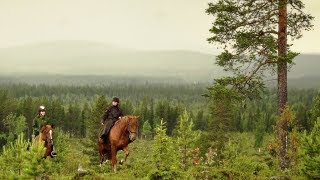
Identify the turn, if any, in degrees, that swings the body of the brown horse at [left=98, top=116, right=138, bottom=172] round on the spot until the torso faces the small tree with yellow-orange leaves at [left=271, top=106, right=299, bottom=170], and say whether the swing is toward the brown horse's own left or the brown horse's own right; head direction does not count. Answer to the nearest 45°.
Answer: approximately 45° to the brown horse's own left

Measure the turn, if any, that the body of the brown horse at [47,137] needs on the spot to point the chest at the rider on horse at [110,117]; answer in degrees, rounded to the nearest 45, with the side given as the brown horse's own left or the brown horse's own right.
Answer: approximately 45° to the brown horse's own left

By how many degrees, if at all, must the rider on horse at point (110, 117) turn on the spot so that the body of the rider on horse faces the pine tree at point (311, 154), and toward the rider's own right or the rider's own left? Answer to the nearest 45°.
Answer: approximately 45° to the rider's own left

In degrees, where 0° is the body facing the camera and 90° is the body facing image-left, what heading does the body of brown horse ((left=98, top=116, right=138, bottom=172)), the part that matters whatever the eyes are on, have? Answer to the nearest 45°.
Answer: approximately 315°

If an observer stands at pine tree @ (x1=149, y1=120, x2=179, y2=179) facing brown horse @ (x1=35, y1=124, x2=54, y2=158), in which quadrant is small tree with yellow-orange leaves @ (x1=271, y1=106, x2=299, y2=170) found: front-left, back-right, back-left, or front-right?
back-right

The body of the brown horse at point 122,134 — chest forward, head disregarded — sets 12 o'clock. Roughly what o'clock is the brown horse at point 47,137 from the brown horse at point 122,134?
the brown horse at point 47,137 is roughly at 4 o'clock from the brown horse at point 122,134.

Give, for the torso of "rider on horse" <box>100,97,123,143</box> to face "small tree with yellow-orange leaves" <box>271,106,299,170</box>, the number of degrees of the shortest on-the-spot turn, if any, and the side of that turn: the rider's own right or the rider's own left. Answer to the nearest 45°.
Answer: approximately 45° to the rider's own left

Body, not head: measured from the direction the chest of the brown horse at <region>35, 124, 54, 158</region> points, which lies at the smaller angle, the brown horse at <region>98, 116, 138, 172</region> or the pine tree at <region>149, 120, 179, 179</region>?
the pine tree

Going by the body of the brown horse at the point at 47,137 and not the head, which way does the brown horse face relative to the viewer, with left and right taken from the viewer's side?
facing the viewer and to the right of the viewer

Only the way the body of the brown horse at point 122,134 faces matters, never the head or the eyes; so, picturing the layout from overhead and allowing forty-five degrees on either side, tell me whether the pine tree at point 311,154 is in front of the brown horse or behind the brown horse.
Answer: in front

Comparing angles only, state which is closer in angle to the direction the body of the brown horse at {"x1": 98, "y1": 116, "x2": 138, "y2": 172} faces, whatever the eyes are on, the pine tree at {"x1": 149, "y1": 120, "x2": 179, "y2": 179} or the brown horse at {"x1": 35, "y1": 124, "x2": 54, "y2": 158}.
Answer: the pine tree
